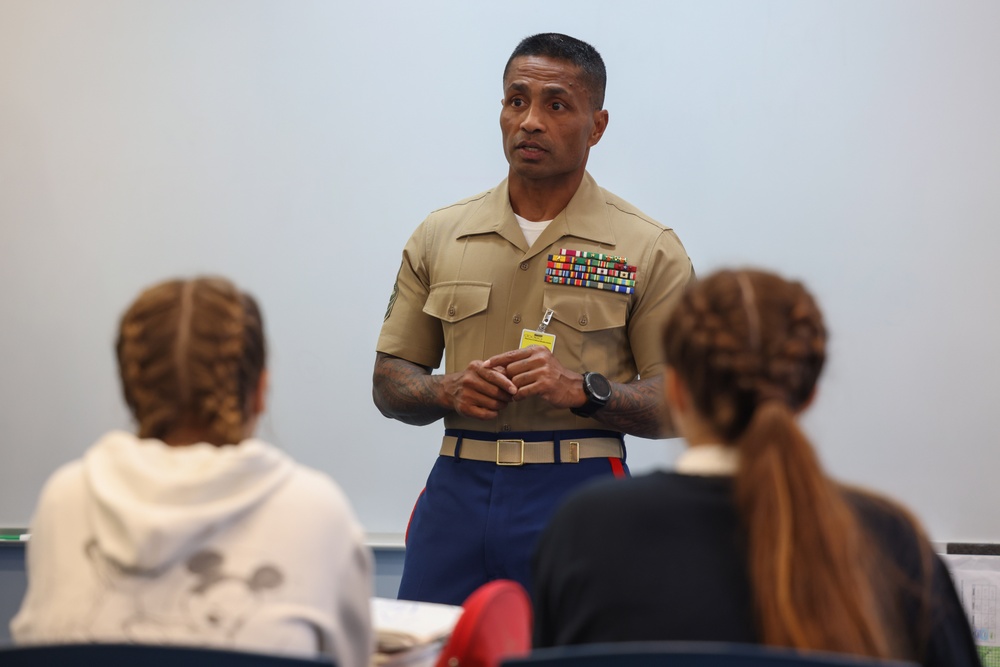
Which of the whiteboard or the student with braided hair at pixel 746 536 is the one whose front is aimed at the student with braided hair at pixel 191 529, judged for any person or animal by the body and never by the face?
the whiteboard

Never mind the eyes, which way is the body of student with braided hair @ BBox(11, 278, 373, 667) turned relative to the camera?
away from the camera

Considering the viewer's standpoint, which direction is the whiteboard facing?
facing the viewer

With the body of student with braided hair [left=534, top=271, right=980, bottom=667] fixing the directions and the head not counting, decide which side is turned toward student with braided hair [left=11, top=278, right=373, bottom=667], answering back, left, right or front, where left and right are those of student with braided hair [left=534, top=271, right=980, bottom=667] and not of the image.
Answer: left

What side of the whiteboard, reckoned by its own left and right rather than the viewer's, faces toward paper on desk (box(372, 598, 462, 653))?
front

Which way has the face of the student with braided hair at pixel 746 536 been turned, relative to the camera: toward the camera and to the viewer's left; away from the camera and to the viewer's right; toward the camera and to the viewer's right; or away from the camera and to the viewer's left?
away from the camera and to the viewer's left

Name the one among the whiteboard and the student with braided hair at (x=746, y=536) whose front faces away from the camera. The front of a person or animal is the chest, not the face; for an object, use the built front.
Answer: the student with braided hair

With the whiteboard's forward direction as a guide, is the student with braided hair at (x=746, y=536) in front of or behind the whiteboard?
in front

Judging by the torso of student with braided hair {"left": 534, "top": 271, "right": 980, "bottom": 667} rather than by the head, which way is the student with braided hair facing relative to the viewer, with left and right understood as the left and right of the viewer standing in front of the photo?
facing away from the viewer

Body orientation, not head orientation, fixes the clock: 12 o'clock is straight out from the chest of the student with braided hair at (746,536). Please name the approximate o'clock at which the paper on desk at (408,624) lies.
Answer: The paper on desk is roughly at 10 o'clock from the student with braided hair.

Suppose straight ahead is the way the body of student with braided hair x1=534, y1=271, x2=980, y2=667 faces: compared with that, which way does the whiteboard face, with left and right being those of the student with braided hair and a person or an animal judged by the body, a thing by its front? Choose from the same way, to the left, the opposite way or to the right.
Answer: the opposite way

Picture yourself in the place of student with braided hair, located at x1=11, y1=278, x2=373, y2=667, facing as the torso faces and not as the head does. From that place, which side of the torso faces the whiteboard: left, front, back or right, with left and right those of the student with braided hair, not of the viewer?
front
